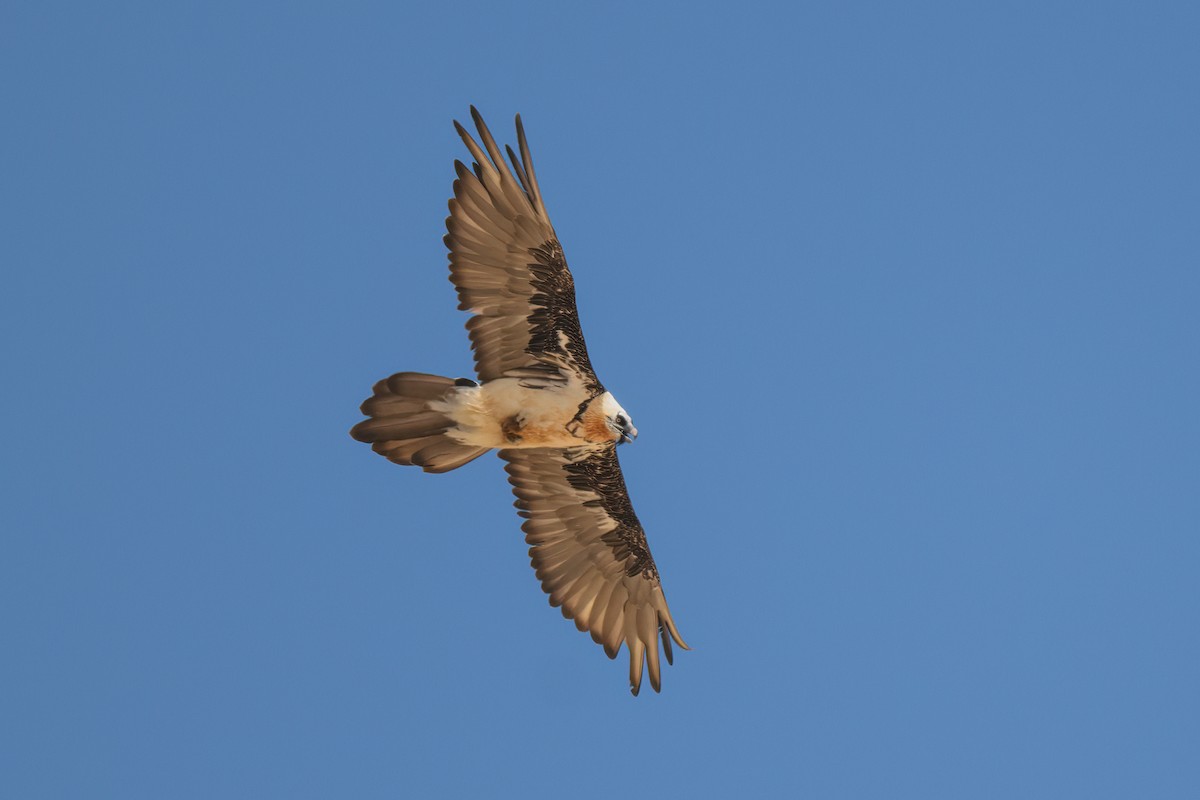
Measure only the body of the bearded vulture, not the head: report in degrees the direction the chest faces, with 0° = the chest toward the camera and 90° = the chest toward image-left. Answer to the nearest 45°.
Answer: approximately 270°
